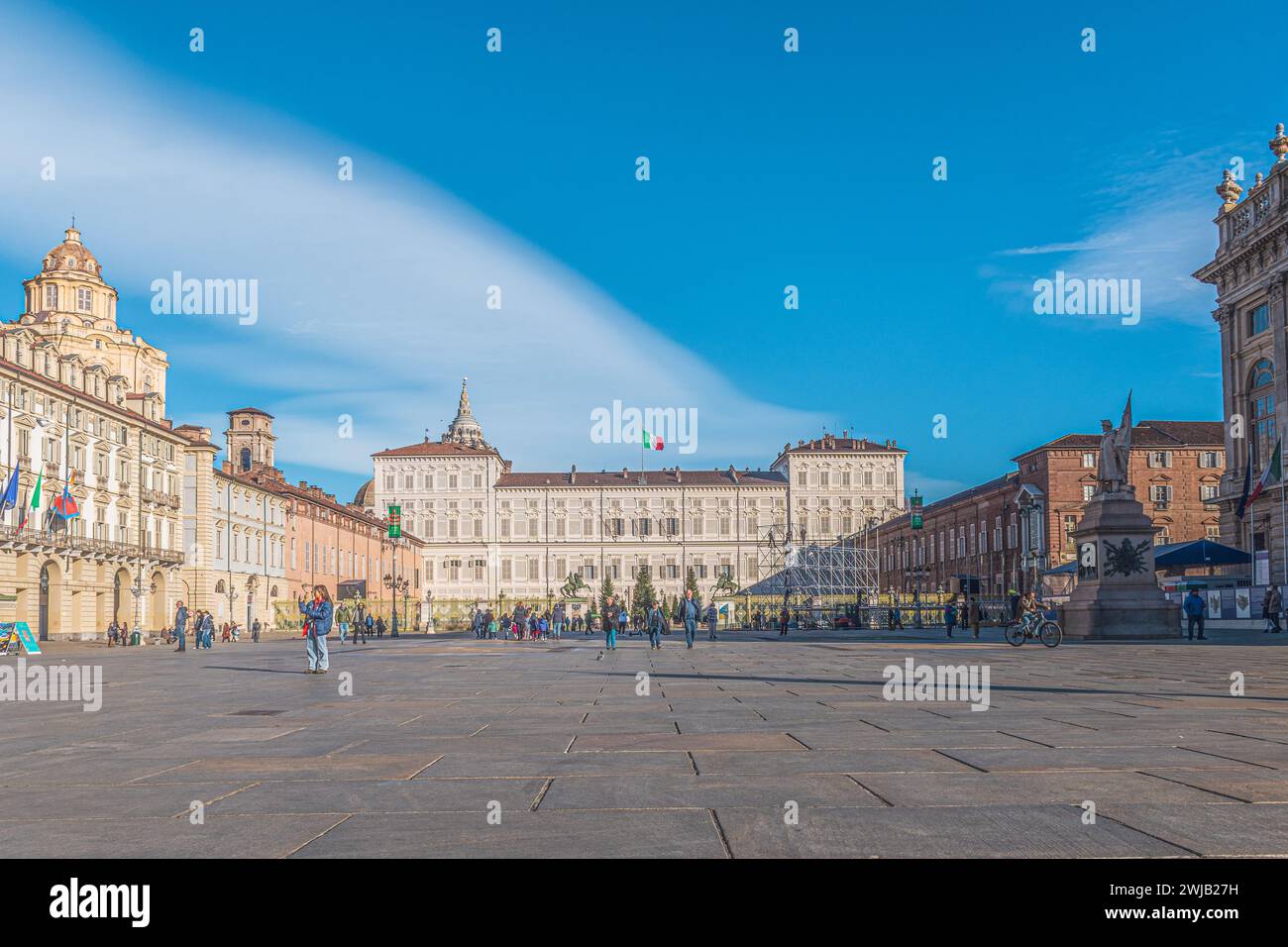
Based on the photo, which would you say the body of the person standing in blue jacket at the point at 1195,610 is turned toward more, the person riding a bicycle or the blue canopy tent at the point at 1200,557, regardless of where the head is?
the person riding a bicycle

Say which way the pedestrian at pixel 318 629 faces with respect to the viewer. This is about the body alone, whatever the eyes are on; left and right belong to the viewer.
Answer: facing the viewer and to the left of the viewer

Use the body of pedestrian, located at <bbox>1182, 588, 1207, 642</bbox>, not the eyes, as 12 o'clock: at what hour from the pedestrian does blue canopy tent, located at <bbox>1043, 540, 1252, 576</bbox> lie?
The blue canopy tent is roughly at 6 o'clock from the pedestrian.

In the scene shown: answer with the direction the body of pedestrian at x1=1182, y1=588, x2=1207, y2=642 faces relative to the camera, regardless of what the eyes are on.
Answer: toward the camera
